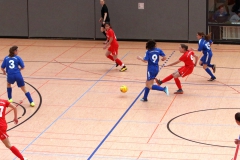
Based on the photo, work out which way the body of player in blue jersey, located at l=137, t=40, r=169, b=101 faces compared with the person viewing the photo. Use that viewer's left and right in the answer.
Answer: facing away from the viewer and to the left of the viewer

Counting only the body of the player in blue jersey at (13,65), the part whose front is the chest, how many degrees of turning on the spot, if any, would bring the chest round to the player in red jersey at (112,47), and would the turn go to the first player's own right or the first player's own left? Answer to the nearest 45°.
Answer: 0° — they already face them

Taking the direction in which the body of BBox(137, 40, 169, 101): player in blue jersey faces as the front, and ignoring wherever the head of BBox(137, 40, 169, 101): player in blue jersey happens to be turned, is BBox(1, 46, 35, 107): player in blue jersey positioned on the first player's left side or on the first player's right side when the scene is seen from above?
on the first player's left side

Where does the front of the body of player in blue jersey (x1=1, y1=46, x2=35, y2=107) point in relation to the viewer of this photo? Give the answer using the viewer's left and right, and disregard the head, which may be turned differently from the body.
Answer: facing away from the viewer and to the right of the viewer

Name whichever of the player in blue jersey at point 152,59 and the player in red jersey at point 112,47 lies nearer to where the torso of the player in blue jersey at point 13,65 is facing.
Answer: the player in red jersey

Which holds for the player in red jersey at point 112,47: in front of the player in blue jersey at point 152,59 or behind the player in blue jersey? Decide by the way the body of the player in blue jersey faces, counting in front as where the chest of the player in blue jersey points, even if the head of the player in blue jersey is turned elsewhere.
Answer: in front
